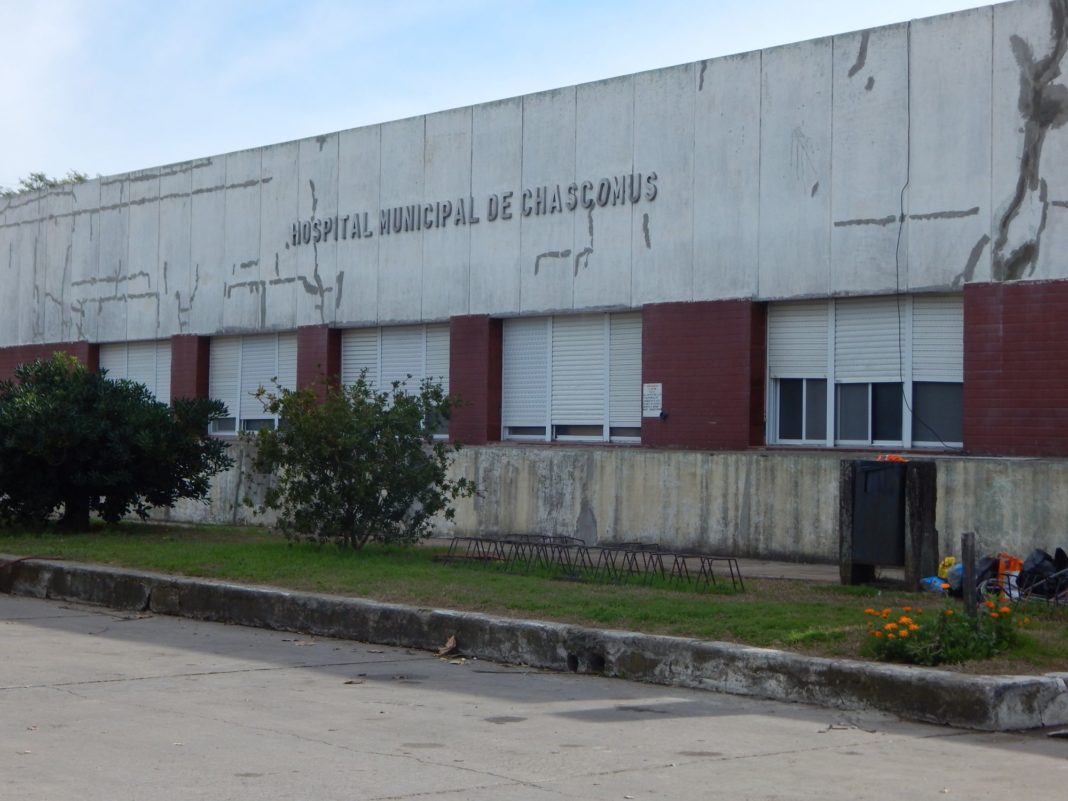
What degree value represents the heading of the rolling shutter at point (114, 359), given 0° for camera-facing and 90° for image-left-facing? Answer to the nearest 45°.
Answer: approximately 45°

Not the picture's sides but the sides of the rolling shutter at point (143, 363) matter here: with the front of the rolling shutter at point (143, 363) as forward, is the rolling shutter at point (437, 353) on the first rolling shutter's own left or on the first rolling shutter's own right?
on the first rolling shutter's own left

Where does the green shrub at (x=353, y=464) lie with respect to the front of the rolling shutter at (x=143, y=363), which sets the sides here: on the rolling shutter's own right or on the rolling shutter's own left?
on the rolling shutter's own left

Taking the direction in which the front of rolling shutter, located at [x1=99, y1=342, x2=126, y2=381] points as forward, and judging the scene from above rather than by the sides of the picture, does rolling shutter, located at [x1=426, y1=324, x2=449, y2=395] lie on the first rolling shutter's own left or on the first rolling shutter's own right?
on the first rolling shutter's own left

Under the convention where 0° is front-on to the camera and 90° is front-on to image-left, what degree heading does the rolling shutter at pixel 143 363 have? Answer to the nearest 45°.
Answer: approximately 45°

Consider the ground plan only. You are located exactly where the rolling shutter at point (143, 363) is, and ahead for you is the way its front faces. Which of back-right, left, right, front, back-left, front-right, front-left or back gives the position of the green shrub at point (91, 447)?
front-left

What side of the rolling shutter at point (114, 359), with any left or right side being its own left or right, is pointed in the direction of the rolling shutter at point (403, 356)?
left

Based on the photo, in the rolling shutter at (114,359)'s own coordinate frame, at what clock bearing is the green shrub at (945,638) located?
The green shrub is roughly at 10 o'clock from the rolling shutter.

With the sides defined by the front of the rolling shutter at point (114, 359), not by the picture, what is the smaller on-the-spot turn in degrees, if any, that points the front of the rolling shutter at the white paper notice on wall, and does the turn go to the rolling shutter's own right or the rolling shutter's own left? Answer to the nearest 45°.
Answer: approximately 90° to the rolling shutter's own left

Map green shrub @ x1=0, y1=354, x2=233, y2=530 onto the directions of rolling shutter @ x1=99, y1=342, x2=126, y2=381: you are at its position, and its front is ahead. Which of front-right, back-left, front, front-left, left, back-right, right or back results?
front-left

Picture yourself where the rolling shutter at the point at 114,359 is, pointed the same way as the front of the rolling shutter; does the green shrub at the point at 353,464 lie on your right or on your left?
on your left

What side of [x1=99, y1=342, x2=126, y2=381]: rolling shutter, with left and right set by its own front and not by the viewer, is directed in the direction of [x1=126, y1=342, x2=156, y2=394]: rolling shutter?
left
